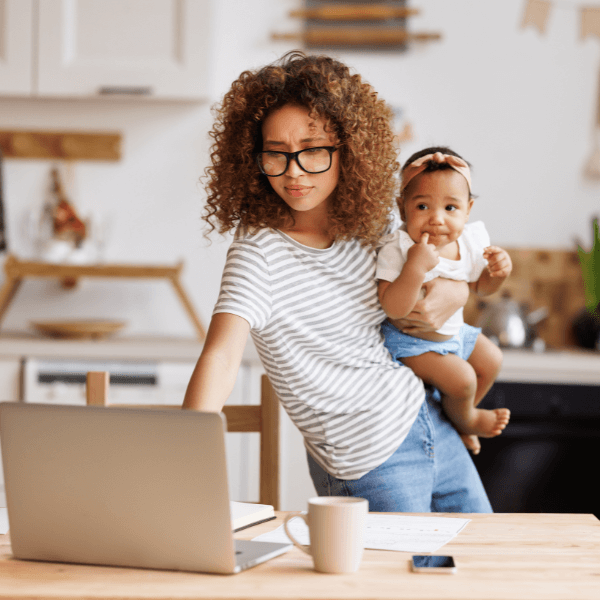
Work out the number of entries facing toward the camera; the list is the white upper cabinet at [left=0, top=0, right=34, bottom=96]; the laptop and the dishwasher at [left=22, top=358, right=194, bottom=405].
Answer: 2

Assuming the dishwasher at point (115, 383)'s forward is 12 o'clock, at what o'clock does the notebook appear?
The notebook is roughly at 12 o'clock from the dishwasher.

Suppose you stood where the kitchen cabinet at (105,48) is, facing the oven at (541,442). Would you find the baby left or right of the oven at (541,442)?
right

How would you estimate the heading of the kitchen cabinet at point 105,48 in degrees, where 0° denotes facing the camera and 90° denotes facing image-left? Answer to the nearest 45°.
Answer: approximately 0°

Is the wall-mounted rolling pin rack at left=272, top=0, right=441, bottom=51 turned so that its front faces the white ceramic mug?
yes
